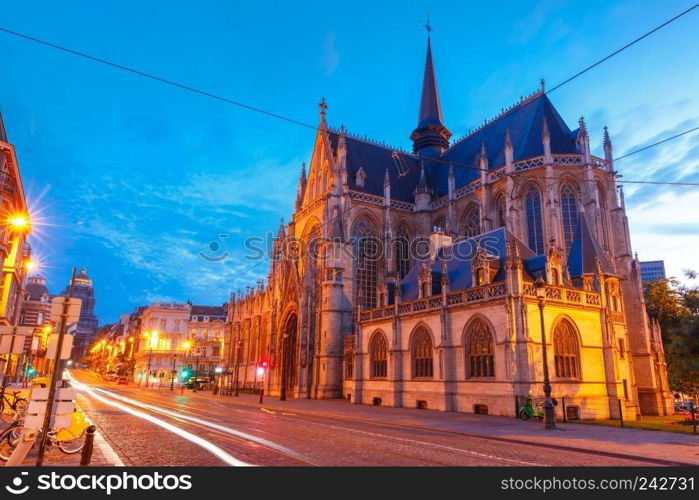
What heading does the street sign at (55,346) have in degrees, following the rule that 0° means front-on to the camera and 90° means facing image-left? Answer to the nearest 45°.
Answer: approximately 180°

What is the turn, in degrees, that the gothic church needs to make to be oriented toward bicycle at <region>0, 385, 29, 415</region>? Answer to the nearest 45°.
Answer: approximately 90° to its left

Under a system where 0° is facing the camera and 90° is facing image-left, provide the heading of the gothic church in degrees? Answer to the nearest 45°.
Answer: approximately 135°

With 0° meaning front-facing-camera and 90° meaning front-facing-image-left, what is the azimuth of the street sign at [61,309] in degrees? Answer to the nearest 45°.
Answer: approximately 180°
